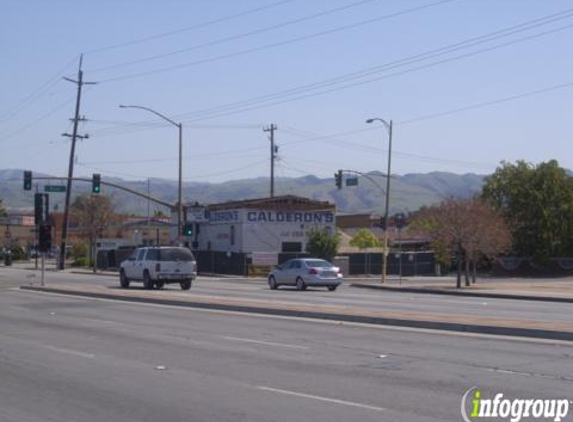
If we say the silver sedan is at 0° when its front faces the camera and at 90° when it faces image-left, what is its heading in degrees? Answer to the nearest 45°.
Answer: approximately 135°

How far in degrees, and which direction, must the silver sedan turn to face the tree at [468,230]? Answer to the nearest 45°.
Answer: approximately 135° to its right

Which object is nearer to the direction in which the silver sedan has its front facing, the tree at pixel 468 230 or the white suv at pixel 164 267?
the white suv

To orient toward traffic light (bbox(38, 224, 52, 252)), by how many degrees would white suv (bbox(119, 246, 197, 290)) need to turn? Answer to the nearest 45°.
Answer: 0° — it already faces it

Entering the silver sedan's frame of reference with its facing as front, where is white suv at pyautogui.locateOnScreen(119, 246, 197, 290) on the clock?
The white suv is roughly at 10 o'clock from the silver sedan.

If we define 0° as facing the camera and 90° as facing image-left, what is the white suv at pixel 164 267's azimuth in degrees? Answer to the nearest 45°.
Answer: approximately 135°
